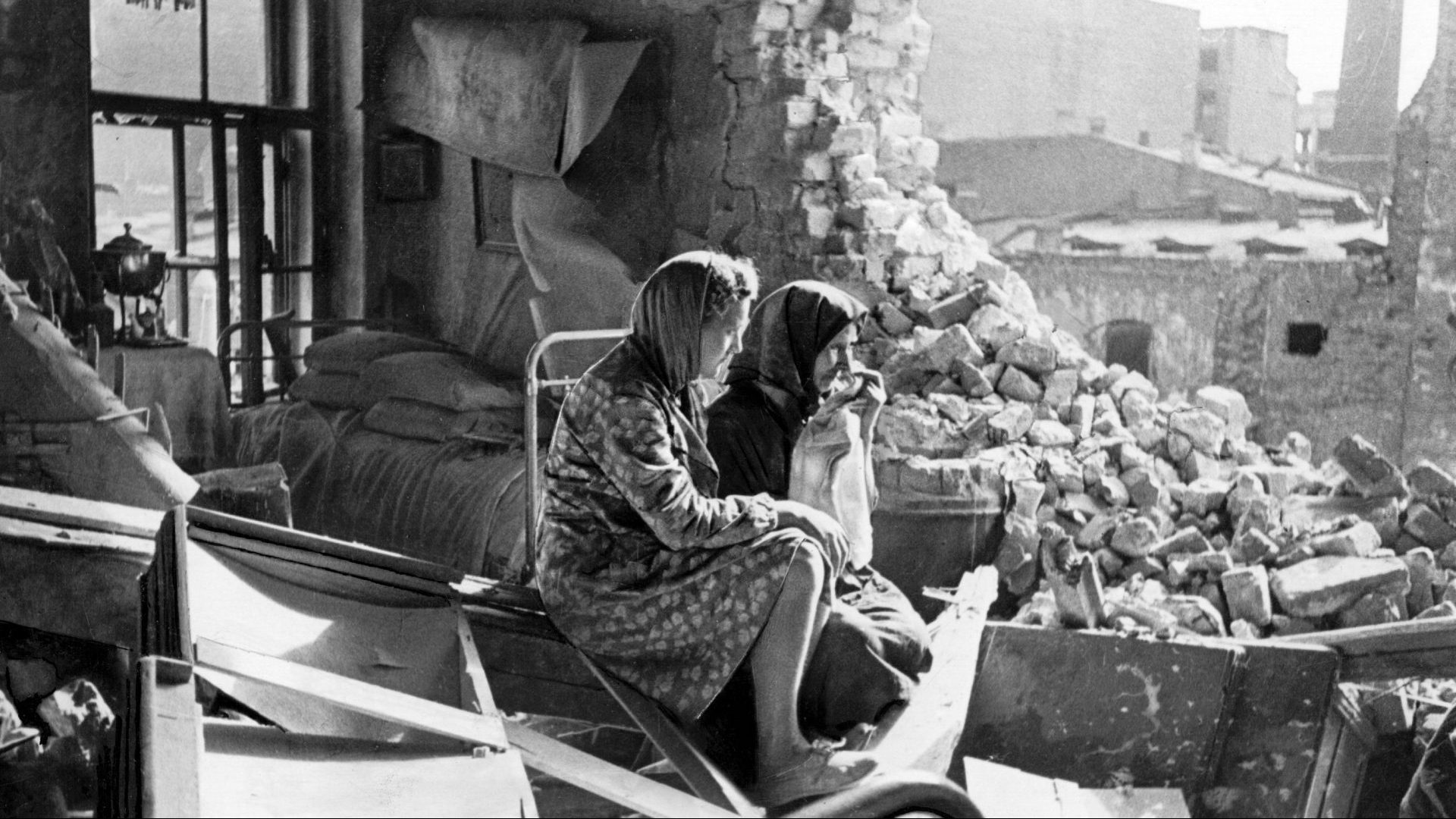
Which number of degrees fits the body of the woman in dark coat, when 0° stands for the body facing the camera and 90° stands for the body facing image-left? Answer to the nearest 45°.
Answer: approximately 270°

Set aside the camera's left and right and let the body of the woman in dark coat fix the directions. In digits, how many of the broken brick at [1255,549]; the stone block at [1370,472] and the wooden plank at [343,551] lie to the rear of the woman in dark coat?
1

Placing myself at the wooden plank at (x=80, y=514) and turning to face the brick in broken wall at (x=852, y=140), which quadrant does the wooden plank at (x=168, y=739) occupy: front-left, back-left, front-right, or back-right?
back-right

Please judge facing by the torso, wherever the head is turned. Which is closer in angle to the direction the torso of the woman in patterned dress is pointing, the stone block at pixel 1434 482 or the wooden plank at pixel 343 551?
the stone block

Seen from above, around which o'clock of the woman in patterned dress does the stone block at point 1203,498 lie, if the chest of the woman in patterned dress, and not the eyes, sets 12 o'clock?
The stone block is roughly at 10 o'clock from the woman in patterned dress.

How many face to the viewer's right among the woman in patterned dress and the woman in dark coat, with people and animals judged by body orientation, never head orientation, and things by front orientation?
2

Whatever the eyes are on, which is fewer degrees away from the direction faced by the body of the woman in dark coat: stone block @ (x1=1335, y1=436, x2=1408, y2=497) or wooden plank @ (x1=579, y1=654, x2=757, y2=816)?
the stone block

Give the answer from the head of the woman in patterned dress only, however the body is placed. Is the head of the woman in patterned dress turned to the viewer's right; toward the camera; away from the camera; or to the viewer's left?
to the viewer's right

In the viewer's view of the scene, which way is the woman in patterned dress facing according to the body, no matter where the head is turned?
to the viewer's right
